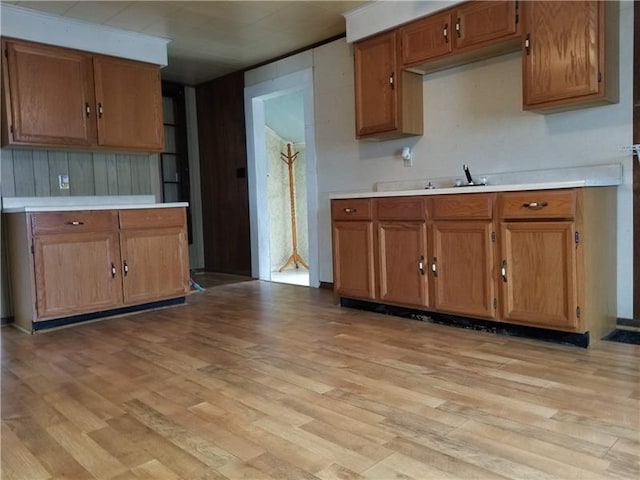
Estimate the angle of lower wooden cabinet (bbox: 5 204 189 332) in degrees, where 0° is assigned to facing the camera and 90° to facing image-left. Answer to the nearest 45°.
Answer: approximately 315°

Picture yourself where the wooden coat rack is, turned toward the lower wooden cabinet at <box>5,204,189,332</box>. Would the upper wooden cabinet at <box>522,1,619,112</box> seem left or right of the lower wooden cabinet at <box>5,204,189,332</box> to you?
left

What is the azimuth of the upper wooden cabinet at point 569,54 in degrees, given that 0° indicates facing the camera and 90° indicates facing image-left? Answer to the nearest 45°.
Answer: approximately 45°

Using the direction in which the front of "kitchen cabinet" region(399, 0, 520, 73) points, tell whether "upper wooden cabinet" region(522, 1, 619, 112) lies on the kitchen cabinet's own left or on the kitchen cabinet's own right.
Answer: on the kitchen cabinet's own left
